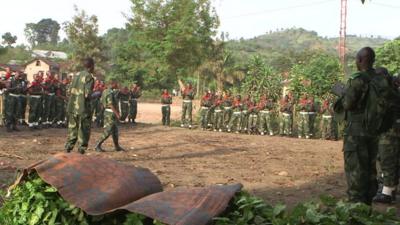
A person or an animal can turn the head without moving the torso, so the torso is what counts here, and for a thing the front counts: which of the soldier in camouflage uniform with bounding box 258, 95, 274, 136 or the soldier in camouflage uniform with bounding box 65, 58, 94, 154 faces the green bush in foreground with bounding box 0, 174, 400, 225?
the soldier in camouflage uniform with bounding box 258, 95, 274, 136

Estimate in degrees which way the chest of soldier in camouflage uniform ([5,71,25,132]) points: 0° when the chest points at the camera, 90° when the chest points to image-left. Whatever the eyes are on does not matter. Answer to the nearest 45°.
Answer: approximately 315°

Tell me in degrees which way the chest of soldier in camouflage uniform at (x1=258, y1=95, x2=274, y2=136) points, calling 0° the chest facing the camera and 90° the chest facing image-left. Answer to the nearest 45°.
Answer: approximately 0°

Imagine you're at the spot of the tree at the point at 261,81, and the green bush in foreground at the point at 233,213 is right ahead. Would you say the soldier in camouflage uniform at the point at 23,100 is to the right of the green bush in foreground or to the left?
right

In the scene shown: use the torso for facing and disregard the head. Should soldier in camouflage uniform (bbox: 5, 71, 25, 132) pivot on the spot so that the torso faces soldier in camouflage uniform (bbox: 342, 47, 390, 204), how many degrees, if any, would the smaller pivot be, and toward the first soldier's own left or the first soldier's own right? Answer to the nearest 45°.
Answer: approximately 45° to the first soldier's own right
